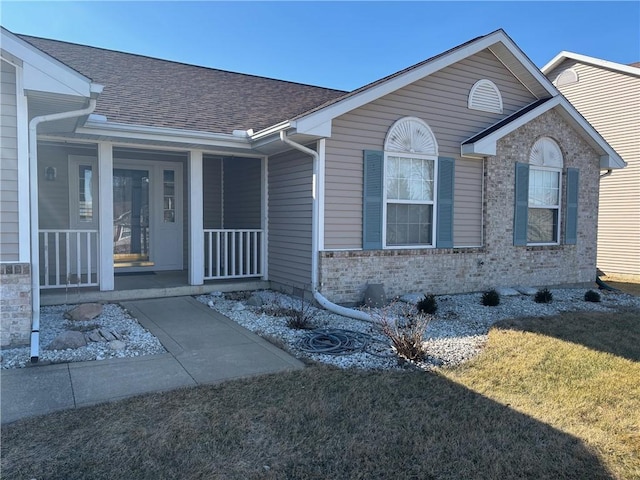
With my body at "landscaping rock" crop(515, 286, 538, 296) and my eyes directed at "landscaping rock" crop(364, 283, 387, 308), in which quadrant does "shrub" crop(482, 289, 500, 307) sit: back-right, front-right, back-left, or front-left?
front-left

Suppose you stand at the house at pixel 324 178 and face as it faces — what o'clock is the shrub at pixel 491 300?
The shrub is roughly at 11 o'clock from the house.

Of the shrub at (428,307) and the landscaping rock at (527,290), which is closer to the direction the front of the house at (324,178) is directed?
the shrub

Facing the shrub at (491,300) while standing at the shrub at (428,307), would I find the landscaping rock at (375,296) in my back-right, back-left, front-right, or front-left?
back-left

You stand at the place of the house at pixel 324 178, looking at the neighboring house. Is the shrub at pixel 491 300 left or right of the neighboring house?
right

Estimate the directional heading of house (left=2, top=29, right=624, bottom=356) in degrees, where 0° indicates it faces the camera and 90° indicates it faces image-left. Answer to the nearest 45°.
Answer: approximately 315°

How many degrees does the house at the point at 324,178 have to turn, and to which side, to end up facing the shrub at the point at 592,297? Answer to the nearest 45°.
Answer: approximately 45° to its left

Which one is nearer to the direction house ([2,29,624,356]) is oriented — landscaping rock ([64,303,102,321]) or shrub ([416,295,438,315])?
the shrub

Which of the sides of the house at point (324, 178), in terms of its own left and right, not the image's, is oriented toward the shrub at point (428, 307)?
front

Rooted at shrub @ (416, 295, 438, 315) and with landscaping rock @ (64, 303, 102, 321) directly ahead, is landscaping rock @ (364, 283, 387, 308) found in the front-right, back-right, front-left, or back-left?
front-right

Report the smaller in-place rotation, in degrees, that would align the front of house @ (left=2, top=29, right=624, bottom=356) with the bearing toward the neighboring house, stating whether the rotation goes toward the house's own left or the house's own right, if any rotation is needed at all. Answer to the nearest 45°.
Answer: approximately 90° to the house's own left
